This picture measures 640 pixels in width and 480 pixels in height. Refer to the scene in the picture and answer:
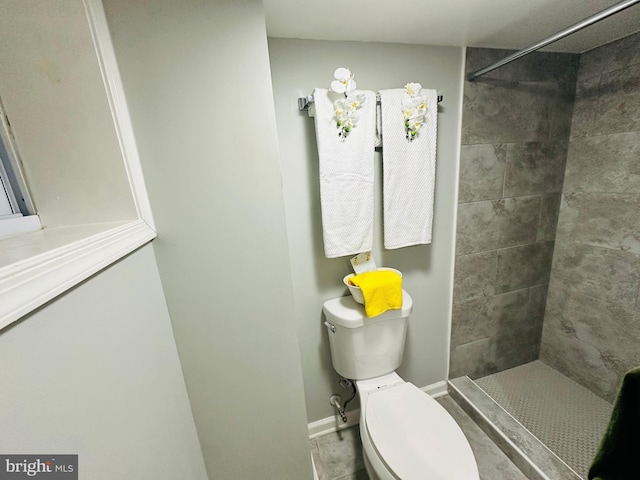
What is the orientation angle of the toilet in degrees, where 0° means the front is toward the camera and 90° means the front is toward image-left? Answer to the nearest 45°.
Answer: approximately 315°

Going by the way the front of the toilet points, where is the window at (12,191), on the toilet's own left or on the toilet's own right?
on the toilet's own right
